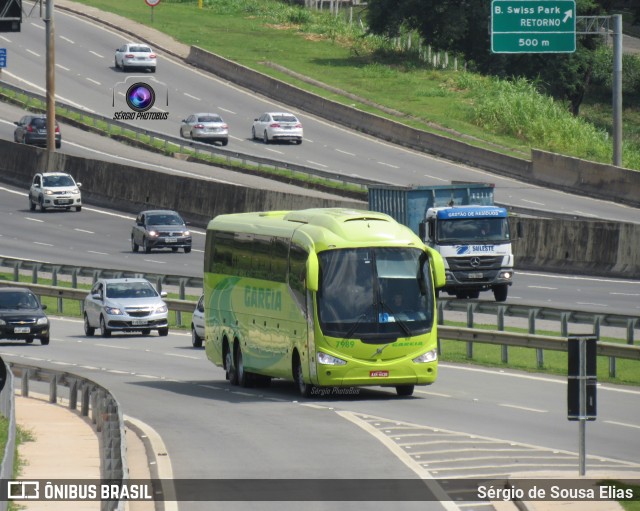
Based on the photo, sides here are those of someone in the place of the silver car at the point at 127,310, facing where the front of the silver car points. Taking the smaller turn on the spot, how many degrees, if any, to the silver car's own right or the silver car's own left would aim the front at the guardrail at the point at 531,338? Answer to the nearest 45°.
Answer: approximately 45° to the silver car's own left

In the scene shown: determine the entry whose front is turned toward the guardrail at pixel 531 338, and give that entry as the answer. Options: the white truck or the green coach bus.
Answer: the white truck

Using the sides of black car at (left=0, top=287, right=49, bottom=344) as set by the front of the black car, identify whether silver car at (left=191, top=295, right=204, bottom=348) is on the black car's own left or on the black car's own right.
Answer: on the black car's own left

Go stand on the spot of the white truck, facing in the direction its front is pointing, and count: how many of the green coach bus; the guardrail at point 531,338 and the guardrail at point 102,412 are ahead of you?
3

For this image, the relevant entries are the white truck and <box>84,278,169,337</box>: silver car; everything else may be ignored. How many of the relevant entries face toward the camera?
2

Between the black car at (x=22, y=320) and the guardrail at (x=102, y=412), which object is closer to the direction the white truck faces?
the guardrail

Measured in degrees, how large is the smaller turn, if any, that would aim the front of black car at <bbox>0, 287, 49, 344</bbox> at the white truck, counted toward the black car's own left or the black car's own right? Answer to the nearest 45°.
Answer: approximately 90° to the black car's own left

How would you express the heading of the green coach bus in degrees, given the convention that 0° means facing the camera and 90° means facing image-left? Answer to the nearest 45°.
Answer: approximately 0°

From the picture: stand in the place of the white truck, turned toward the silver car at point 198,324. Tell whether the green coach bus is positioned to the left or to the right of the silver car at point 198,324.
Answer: left
